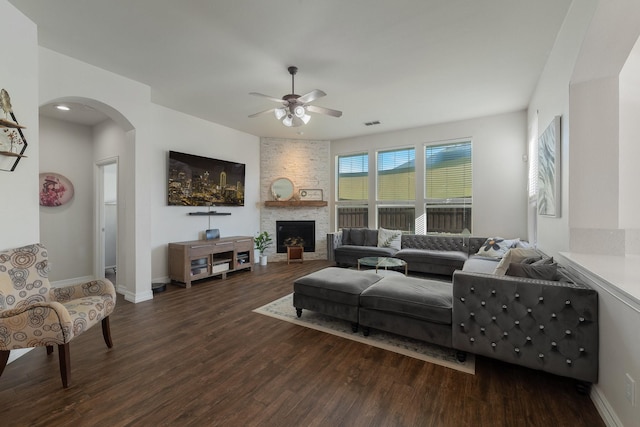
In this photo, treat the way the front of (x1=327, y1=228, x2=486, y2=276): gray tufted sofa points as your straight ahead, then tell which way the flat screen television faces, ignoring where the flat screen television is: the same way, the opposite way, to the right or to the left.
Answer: to the left

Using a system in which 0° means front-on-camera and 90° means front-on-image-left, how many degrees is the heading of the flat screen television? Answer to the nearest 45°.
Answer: approximately 315°

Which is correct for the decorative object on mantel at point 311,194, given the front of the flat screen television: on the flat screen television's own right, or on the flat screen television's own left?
on the flat screen television's own left

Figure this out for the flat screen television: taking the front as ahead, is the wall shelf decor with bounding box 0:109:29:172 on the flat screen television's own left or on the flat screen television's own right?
on the flat screen television's own right

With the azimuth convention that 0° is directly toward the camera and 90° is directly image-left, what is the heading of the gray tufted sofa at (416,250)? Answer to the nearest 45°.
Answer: approximately 0°

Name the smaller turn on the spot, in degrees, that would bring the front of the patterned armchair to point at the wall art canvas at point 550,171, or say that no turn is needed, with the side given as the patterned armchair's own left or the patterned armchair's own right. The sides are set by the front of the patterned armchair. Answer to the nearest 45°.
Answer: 0° — it already faces it

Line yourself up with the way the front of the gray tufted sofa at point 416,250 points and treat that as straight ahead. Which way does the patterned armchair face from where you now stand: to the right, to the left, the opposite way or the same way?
to the left

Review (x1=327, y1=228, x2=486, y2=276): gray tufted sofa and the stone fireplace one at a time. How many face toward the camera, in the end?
2

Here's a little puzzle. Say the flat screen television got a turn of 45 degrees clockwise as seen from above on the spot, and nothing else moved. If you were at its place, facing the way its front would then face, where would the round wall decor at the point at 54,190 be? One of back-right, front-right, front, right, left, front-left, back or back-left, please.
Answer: right

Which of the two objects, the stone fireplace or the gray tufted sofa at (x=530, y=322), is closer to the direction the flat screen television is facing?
the gray tufted sofa

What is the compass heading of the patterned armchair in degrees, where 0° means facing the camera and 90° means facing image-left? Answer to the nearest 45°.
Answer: approximately 315°

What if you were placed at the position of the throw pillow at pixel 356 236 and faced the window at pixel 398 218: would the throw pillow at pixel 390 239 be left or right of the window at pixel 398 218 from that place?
right
